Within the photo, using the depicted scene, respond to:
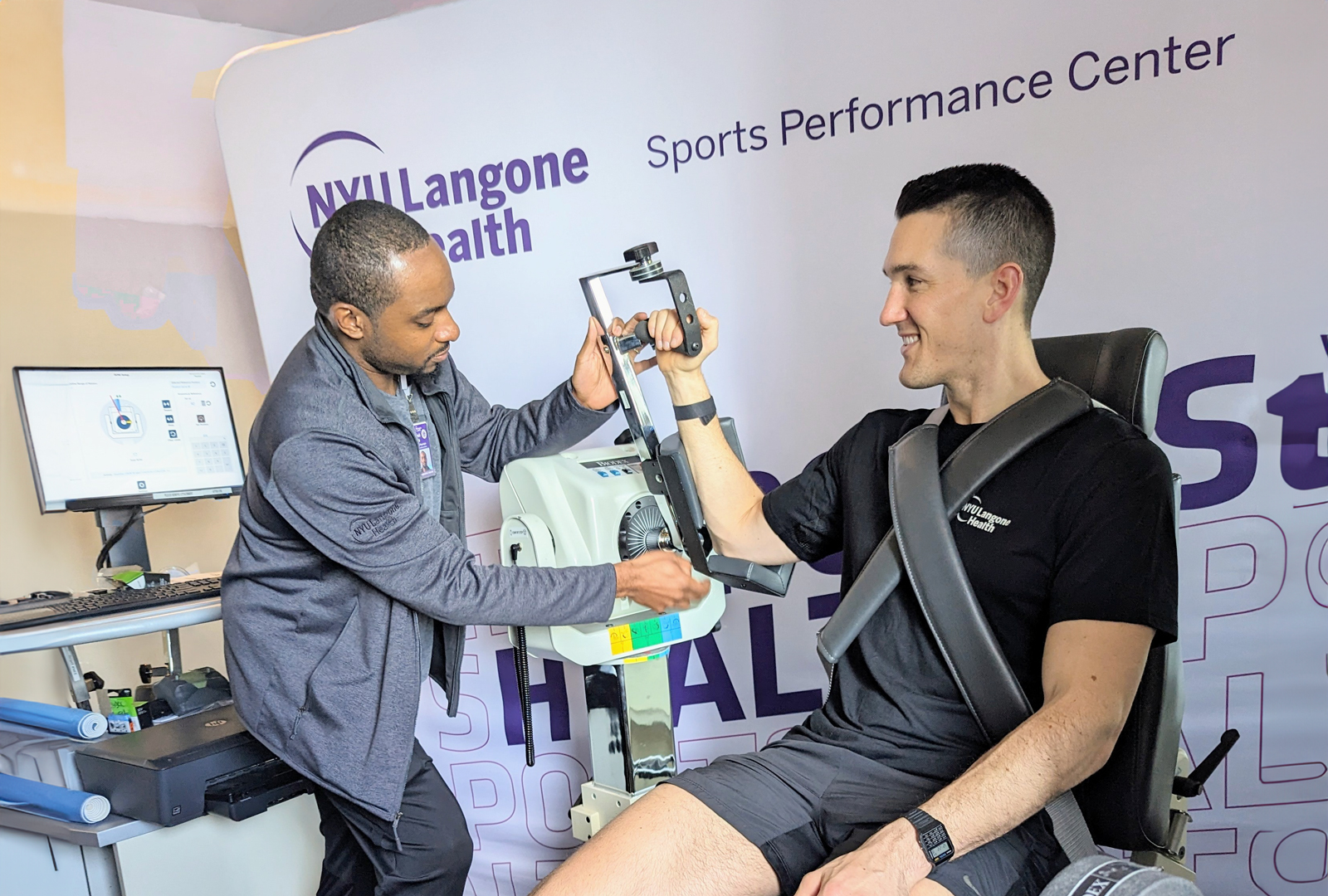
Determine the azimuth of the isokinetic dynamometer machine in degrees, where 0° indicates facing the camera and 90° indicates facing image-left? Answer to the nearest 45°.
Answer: approximately 315°

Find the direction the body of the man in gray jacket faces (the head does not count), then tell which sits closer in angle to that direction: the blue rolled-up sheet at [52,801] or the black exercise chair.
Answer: the black exercise chair

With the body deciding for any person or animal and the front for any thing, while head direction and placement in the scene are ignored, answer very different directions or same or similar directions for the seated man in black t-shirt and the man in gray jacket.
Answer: very different directions

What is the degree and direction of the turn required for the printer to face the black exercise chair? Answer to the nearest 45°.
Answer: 0° — it already faces it

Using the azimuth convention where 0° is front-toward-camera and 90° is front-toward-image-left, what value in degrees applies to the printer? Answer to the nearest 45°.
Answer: approximately 315°

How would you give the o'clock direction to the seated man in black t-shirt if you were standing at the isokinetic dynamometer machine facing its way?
The seated man in black t-shirt is roughly at 12 o'clock from the isokinetic dynamometer machine.

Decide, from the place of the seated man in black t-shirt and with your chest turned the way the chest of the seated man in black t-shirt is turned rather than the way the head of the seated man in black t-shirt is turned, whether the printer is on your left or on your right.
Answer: on your right

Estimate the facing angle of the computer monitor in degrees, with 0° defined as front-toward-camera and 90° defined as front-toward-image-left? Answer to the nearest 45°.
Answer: approximately 315°

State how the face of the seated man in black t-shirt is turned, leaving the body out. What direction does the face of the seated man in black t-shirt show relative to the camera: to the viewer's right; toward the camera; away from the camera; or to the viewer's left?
to the viewer's left

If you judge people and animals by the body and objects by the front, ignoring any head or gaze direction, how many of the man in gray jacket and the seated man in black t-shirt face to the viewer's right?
1

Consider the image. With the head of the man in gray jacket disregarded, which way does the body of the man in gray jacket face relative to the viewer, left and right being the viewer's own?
facing to the right of the viewer

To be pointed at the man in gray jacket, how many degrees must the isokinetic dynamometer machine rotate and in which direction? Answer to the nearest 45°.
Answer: approximately 135° to its right
